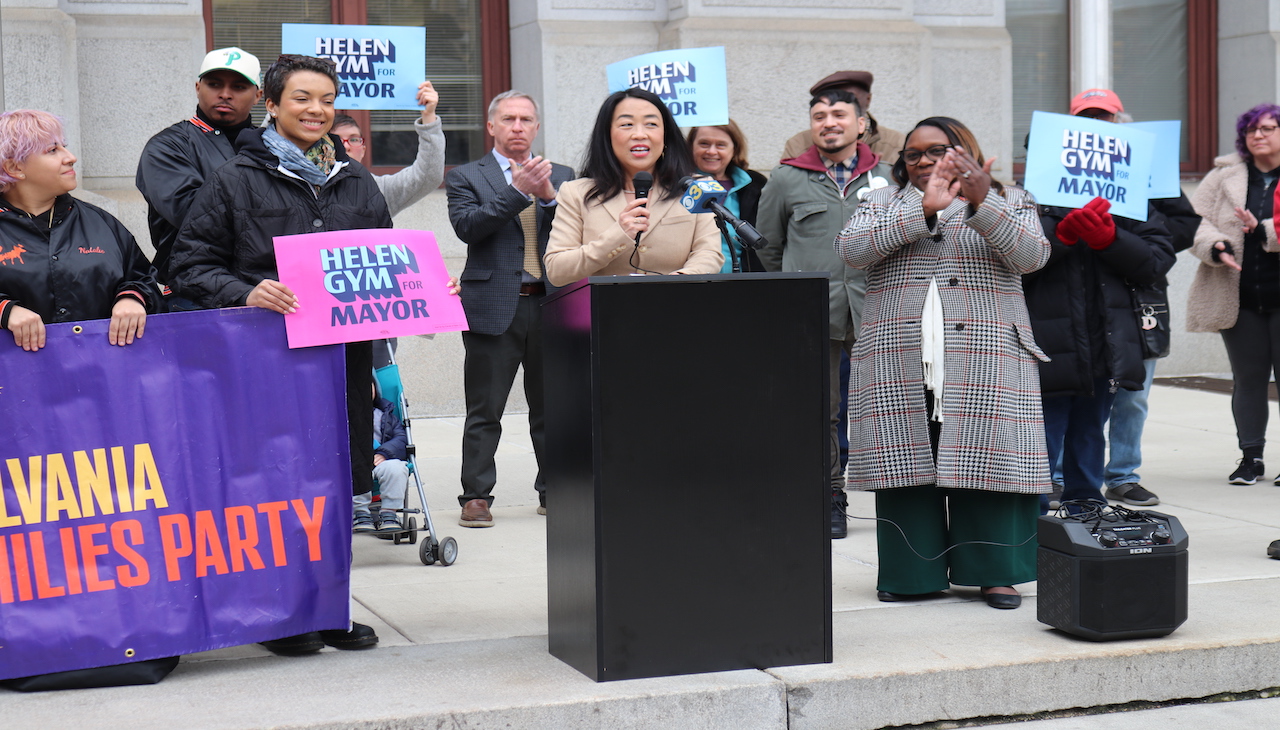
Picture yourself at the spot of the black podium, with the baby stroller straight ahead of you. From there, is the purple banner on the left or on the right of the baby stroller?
left

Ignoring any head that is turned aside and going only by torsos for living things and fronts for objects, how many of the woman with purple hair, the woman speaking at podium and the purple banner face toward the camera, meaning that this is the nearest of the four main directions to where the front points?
3

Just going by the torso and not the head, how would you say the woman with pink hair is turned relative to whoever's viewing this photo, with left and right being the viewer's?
facing the viewer

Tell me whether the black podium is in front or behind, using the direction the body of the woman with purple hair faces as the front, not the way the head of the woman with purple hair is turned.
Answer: in front

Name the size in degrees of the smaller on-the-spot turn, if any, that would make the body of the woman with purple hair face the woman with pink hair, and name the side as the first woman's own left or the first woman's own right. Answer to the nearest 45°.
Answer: approximately 45° to the first woman's own right

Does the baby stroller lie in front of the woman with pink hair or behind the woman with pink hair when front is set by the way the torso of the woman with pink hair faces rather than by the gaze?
behind

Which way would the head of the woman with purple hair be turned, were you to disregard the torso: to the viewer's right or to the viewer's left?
to the viewer's left

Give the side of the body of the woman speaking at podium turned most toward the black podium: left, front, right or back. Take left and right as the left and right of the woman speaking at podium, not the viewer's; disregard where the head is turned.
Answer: front

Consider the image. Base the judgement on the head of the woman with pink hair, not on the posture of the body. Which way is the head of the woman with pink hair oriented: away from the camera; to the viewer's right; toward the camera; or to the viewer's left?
to the viewer's right

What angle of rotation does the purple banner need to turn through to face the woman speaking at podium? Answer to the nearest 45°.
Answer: approximately 90° to its left

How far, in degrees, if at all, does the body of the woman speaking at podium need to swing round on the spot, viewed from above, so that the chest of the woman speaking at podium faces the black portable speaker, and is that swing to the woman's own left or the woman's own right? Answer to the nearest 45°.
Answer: approximately 90° to the woman's own left

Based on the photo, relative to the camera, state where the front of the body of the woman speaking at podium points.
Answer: toward the camera
